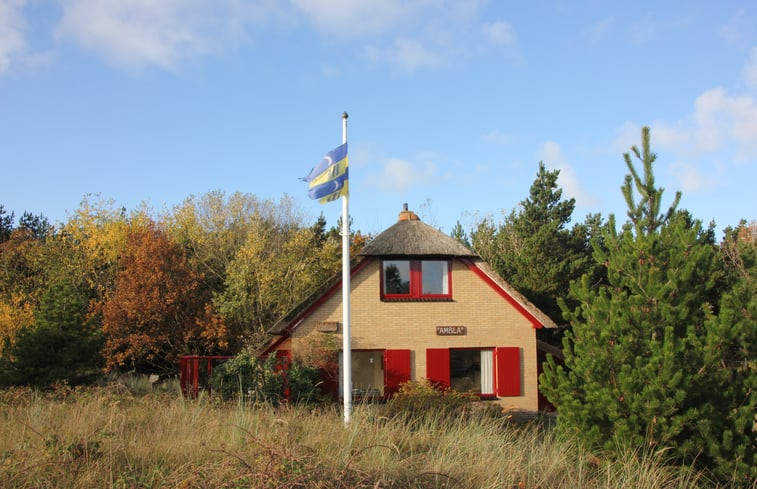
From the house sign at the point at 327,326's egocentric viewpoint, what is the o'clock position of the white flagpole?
The white flagpole is roughly at 12 o'clock from the house sign.

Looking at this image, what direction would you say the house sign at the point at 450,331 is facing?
toward the camera

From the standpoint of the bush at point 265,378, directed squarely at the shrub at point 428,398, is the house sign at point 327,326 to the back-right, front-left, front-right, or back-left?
front-left

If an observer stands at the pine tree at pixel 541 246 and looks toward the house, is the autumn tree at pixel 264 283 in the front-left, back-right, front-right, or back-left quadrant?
front-right

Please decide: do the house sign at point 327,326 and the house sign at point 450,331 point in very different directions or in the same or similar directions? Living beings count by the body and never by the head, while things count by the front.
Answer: same or similar directions

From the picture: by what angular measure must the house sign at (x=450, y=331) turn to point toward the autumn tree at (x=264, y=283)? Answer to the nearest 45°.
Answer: approximately 135° to its right

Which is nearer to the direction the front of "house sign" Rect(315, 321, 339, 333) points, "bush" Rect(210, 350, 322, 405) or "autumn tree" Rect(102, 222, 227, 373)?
the bush

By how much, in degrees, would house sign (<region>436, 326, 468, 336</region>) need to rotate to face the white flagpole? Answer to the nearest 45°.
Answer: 0° — it already faces it

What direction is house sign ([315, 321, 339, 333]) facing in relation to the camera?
toward the camera

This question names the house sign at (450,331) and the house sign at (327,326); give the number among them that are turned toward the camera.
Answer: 2
